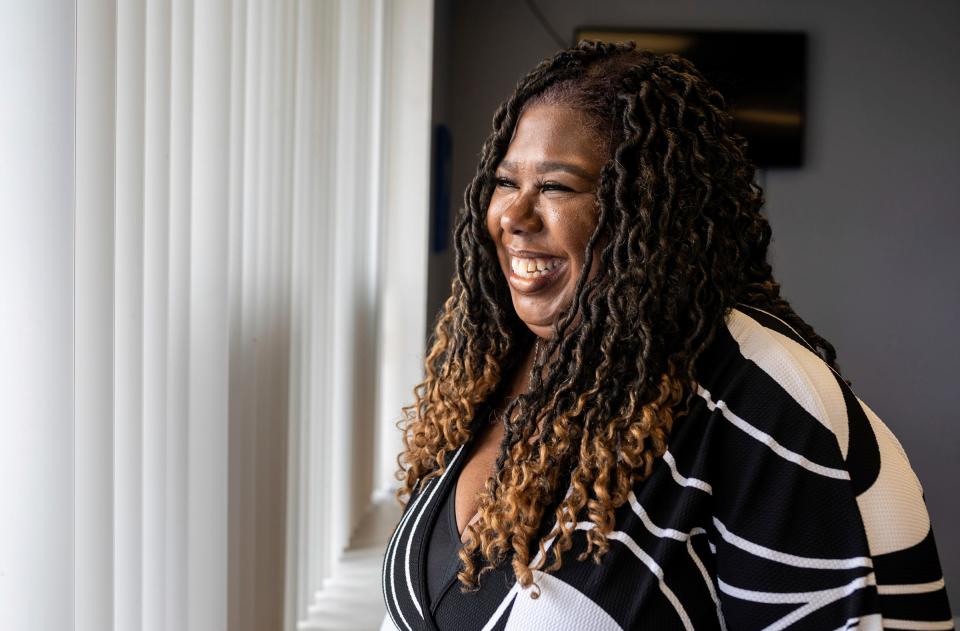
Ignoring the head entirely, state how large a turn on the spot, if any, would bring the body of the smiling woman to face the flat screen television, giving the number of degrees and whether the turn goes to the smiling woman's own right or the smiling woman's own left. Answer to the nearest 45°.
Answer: approximately 135° to the smiling woman's own right

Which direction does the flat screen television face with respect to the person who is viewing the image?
facing the viewer

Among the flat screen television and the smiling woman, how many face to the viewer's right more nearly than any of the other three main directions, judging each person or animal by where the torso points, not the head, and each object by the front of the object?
0

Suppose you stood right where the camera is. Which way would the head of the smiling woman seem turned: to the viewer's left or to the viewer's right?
to the viewer's left

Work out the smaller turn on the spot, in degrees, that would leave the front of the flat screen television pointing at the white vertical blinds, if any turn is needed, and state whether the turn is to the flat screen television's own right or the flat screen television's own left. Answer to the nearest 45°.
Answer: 0° — it already faces it

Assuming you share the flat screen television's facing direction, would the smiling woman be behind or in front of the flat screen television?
in front

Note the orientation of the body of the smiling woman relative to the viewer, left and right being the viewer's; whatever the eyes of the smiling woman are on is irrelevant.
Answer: facing the viewer and to the left of the viewer
